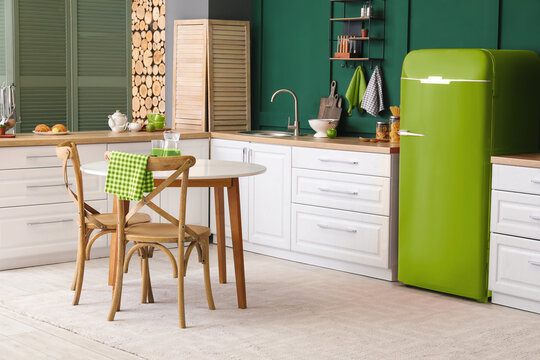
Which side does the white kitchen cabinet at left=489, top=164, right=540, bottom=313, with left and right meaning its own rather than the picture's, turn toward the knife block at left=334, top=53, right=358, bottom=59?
right

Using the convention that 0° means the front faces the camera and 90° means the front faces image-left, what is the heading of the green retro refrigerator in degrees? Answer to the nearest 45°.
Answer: approximately 45°

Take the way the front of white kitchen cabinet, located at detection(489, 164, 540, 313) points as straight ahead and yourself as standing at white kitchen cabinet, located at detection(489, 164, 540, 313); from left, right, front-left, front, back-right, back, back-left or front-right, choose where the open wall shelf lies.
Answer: right

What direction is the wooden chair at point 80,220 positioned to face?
to the viewer's right

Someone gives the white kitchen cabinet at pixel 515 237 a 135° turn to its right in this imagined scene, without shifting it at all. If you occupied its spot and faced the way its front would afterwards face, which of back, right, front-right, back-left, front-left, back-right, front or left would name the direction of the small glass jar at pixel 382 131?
front-left

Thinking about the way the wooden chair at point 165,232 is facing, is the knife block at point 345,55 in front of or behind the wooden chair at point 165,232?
in front

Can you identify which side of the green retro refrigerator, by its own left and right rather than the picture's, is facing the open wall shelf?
right

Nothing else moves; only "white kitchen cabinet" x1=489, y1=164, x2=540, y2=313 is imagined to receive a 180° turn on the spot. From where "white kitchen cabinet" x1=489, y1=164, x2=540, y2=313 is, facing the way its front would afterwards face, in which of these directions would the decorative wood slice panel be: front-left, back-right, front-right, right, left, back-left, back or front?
left

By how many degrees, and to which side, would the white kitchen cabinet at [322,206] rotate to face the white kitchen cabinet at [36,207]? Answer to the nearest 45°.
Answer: approximately 45° to its right

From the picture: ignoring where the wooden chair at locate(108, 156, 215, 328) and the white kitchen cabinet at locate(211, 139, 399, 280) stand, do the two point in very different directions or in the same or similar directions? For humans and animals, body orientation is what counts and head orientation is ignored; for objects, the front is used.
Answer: very different directions
